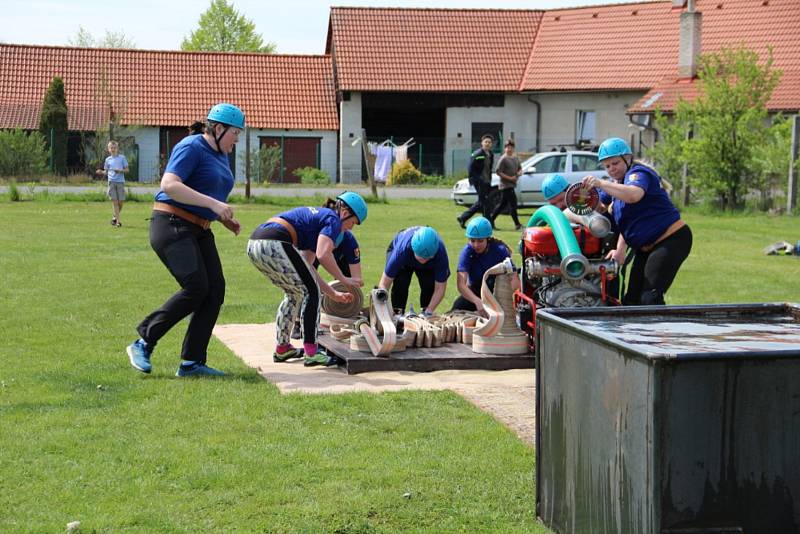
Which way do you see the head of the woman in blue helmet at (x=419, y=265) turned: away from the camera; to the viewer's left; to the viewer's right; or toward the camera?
toward the camera

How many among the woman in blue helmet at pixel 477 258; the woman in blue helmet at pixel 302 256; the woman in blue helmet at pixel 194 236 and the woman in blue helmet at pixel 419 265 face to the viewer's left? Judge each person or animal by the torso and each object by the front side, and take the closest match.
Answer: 0

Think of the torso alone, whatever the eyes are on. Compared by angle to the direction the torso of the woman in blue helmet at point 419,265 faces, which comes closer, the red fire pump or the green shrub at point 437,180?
the red fire pump

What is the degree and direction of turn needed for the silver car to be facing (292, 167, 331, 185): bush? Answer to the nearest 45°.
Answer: approximately 45° to its right

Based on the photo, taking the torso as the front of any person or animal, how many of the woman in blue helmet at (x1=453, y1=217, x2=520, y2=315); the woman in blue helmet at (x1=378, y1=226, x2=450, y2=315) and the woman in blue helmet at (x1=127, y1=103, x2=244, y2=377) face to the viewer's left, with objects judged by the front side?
0

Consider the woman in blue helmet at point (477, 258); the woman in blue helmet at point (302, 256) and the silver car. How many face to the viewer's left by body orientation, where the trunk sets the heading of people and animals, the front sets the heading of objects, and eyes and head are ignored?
1

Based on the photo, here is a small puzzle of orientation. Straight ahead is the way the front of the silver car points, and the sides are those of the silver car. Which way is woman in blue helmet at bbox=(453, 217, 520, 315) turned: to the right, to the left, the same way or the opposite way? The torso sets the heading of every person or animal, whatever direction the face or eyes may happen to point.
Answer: to the left

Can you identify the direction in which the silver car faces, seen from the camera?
facing to the left of the viewer

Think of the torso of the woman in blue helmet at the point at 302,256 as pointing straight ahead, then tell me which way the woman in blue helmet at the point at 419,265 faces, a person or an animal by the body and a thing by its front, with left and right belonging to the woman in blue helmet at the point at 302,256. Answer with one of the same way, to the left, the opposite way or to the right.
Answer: to the right

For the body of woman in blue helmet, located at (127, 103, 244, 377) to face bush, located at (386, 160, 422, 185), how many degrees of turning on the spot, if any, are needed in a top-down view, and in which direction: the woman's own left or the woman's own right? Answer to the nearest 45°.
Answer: approximately 90° to the woman's own left

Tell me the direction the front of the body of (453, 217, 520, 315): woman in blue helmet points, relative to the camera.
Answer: toward the camera

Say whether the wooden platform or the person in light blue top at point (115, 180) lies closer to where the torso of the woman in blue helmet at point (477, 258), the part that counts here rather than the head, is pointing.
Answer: the wooden platform

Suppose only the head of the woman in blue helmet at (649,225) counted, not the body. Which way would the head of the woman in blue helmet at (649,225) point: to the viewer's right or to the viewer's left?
to the viewer's left

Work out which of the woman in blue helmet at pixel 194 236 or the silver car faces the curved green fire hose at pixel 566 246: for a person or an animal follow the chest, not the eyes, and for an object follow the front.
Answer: the woman in blue helmet

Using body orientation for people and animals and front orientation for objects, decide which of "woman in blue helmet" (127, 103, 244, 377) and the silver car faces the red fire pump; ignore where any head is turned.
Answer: the woman in blue helmet

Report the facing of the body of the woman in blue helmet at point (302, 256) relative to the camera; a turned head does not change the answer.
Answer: to the viewer's right

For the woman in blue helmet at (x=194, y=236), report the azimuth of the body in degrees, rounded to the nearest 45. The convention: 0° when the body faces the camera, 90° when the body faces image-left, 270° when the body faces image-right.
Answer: approximately 270°
